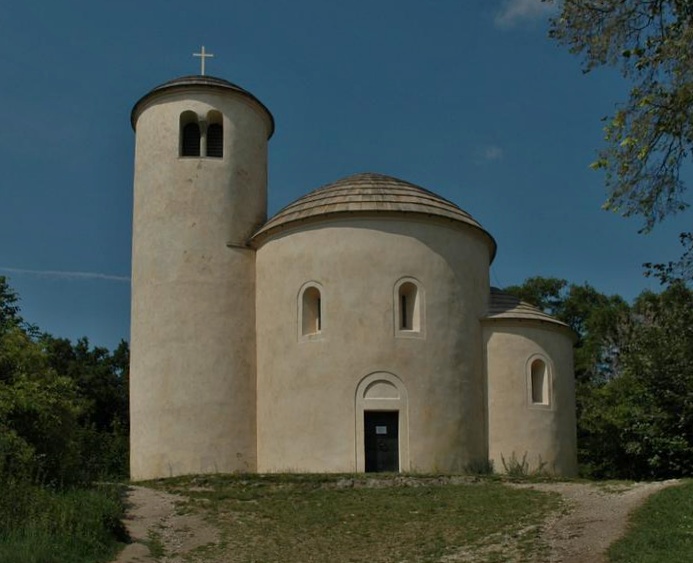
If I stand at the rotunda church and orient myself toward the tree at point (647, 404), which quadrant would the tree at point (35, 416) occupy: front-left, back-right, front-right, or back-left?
back-left

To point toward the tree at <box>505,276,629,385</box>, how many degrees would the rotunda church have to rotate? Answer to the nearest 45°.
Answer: approximately 135° to its left

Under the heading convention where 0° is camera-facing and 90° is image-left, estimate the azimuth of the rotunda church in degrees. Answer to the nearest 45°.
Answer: approximately 0°

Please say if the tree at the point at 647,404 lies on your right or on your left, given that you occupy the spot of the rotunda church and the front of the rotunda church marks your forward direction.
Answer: on your left

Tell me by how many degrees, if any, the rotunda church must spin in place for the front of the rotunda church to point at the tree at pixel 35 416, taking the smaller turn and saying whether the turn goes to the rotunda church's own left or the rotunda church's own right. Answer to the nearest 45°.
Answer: approximately 45° to the rotunda church's own right
